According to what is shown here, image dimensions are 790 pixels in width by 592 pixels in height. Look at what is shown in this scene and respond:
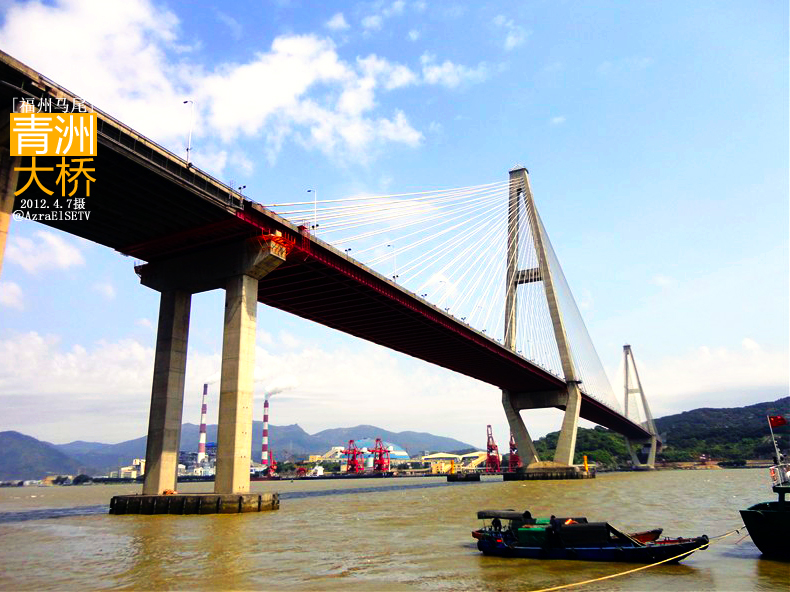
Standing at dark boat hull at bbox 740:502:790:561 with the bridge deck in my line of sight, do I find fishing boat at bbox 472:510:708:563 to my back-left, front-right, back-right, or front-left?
front-left

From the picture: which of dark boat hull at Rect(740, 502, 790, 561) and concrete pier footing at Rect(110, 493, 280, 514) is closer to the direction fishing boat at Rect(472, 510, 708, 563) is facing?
the dark boat hull

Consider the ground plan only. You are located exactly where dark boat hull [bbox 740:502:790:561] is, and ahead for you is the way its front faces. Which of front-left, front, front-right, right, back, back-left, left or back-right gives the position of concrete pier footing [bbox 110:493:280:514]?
front

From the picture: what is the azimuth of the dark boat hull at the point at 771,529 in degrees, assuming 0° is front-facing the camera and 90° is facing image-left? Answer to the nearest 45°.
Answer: approximately 90°

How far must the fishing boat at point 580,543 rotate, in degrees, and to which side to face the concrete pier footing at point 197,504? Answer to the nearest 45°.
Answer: approximately 135° to its left

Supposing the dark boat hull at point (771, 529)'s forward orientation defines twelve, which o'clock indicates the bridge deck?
The bridge deck is roughly at 12 o'clock from the dark boat hull.

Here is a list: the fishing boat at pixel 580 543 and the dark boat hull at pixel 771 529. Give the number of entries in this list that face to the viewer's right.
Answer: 1

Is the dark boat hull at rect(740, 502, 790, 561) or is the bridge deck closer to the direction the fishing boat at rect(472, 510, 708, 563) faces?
the dark boat hull

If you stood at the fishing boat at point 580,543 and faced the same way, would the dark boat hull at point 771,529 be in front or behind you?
in front

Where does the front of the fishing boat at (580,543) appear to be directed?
to the viewer's right
